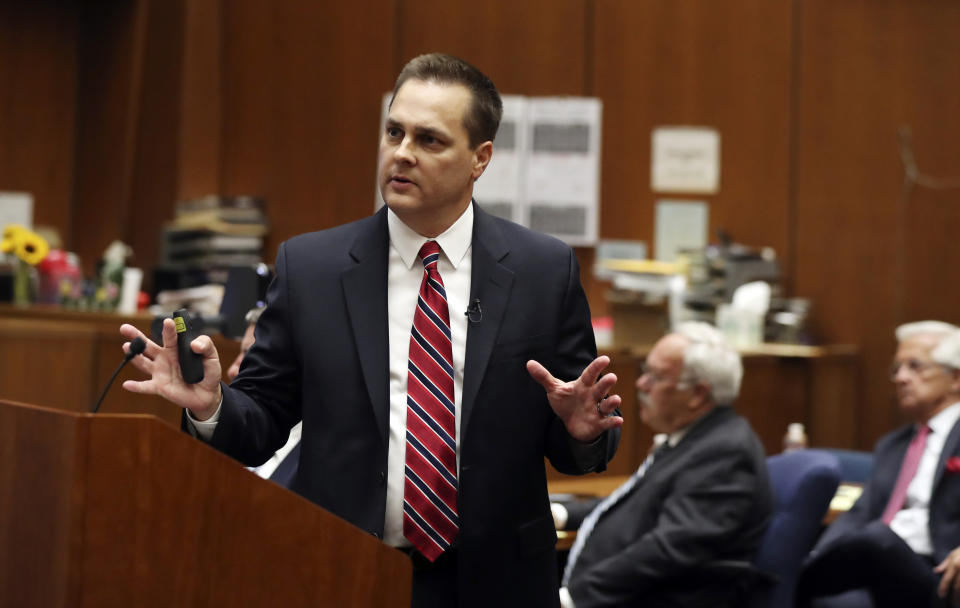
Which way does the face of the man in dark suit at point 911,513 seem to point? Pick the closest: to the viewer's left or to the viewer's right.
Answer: to the viewer's left

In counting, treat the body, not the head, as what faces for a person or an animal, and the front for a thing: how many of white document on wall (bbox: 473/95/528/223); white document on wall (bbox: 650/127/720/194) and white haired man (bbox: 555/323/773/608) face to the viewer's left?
1

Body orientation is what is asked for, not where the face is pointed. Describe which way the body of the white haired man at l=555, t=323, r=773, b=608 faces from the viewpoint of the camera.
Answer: to the viewer's left

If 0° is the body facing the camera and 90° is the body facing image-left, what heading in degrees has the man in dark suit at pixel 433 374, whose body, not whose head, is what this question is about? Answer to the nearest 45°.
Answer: approximately 0°

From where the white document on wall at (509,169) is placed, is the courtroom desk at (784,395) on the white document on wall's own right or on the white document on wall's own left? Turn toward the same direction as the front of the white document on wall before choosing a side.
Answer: on the white document on wall's own left

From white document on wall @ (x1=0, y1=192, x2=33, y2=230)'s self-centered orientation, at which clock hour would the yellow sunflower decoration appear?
The yellow sunflower decoration is roughly at 12 o'clock from the white document on wall.

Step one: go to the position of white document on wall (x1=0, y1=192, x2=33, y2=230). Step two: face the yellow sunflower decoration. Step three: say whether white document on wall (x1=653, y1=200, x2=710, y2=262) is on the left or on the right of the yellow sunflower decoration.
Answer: left

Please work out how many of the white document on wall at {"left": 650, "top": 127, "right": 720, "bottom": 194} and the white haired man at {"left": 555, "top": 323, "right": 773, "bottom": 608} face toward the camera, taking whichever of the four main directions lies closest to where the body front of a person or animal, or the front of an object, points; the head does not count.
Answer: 1

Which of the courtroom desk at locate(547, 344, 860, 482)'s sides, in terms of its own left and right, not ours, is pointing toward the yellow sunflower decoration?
right

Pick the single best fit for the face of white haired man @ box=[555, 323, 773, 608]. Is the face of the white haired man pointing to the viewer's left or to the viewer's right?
to the viewer's left

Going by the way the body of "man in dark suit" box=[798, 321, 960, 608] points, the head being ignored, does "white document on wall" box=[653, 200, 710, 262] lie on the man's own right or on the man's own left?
on the man's own right
